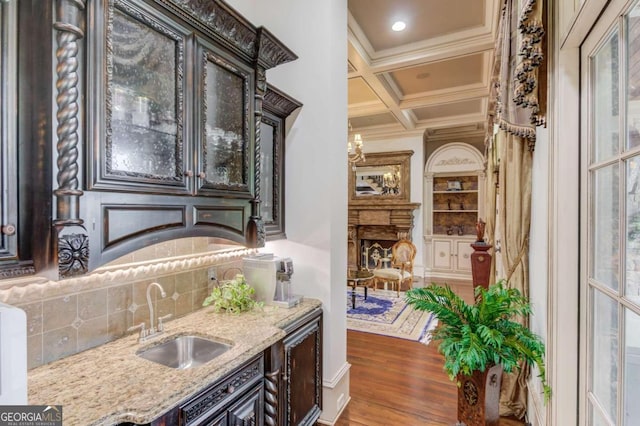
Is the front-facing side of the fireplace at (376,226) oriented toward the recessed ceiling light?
yes

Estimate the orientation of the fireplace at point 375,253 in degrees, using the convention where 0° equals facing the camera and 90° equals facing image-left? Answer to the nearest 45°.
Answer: approximately 0°

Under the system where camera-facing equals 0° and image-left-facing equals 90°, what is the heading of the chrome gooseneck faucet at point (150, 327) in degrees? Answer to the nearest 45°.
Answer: approximately 315°

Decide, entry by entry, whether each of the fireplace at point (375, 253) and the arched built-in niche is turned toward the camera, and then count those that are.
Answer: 2

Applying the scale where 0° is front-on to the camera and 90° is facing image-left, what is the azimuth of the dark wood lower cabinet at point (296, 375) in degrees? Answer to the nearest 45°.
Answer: approximately 315°

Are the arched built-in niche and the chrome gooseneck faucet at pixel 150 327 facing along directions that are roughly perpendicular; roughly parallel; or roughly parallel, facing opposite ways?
roughly perpendicular

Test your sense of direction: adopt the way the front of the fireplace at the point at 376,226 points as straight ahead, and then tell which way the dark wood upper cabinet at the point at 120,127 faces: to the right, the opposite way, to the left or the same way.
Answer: to the left
